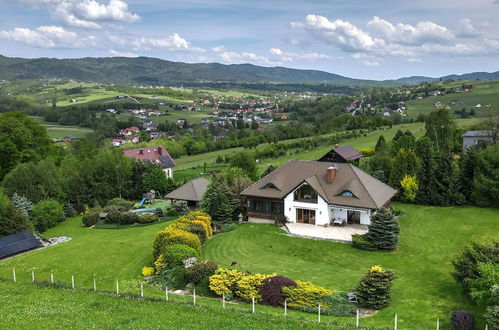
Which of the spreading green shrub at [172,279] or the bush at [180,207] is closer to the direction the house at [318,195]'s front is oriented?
the spreading green shrub

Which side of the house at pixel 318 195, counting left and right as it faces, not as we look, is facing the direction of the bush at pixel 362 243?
front

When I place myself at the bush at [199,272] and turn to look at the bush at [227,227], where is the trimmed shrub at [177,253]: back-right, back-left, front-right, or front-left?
front-left

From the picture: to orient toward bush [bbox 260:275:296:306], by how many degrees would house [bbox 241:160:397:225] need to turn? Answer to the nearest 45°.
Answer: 0° — it already faces it

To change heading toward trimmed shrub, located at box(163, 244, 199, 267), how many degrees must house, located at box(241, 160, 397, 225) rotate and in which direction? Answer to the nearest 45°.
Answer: approximately 45° to its right

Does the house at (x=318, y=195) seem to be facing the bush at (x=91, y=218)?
no

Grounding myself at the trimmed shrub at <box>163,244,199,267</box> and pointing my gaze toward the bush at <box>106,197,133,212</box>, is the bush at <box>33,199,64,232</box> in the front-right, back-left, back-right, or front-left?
front-left

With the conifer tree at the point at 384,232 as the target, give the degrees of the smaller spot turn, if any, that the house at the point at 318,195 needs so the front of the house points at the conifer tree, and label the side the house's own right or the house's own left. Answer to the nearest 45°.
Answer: approximately 45° to the house's own left

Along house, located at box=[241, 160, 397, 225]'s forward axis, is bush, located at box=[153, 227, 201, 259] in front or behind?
in front

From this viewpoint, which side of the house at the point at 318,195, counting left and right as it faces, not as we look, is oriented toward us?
front

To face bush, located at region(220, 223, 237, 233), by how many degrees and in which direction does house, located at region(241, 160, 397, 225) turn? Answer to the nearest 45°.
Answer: approximately 90° to its right

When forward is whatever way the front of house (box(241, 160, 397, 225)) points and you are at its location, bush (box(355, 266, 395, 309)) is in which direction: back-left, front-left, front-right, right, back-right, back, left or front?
front
